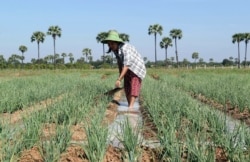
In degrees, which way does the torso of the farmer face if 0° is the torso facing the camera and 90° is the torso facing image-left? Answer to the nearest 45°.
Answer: approximately 90°
